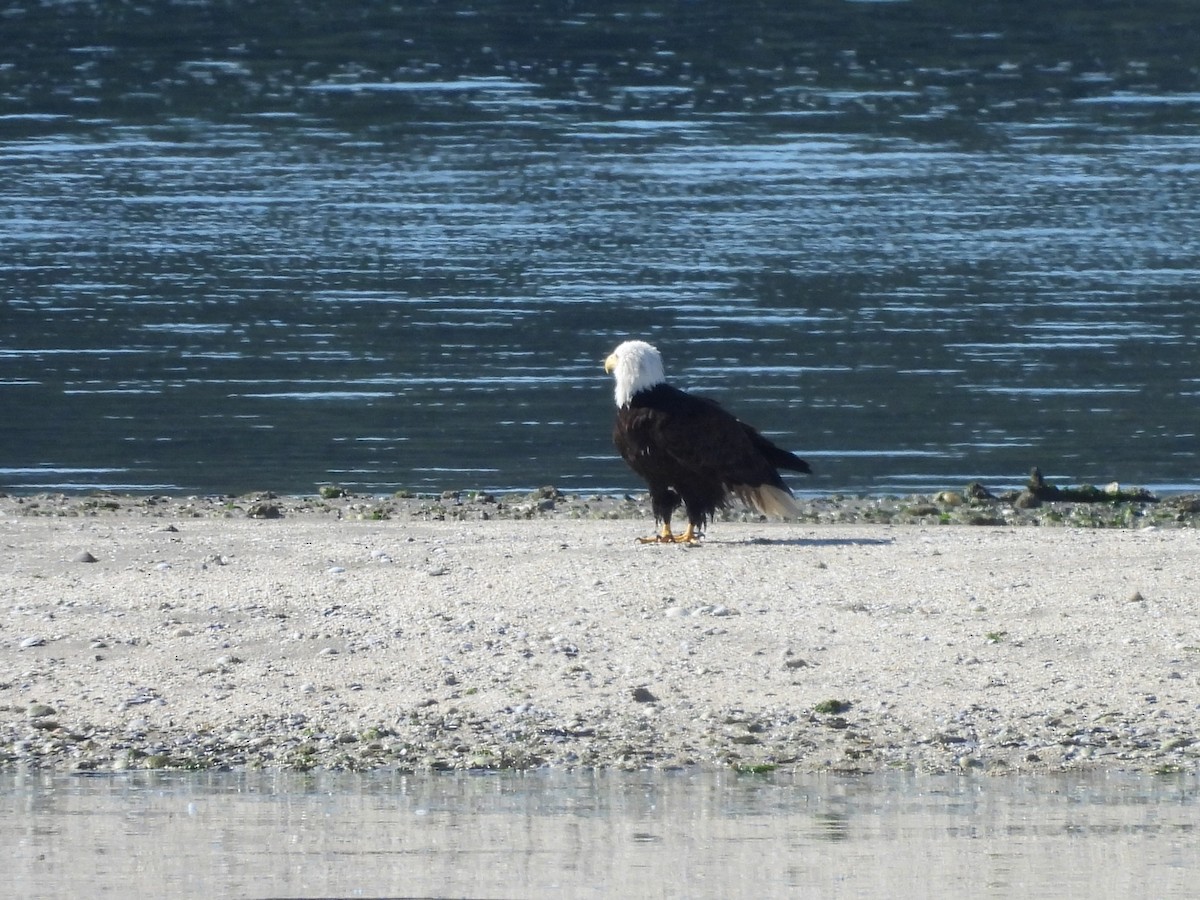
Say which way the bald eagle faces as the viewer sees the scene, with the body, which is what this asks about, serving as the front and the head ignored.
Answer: to the viewer's left

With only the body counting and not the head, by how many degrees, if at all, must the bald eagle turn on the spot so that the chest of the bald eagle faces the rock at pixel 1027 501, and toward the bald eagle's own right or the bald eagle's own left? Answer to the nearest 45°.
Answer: approximately 135° to the bald eagle's own right
